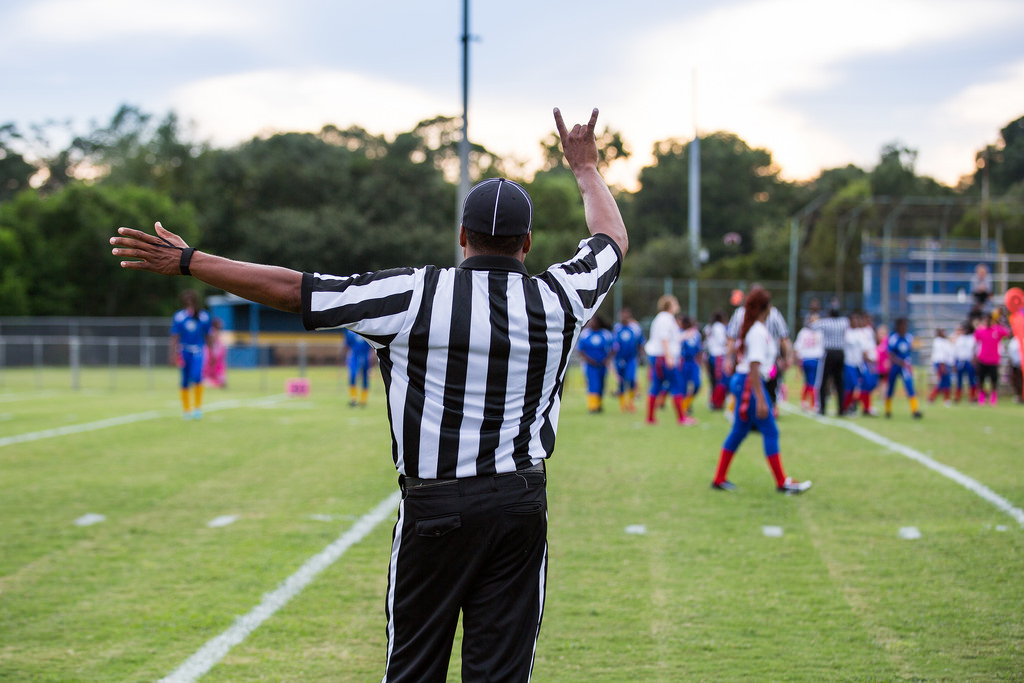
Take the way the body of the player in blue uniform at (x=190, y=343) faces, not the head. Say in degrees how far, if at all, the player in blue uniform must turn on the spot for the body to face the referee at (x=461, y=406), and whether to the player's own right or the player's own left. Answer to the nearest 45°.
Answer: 0° — they already face them

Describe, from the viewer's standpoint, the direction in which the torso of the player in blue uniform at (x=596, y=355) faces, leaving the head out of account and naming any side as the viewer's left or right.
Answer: facing the viewer

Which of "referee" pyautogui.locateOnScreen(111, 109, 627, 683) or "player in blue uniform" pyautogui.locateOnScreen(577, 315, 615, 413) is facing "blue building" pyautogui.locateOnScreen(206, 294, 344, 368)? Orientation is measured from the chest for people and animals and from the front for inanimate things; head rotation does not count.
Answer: the referee

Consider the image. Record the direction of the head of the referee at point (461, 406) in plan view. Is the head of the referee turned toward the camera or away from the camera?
away from the camera

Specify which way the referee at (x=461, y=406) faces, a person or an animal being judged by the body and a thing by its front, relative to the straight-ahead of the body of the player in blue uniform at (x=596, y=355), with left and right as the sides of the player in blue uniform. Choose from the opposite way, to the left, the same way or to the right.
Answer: the opposite way

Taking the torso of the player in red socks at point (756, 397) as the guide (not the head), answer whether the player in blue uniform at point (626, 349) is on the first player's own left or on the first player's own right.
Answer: on the first player's own left

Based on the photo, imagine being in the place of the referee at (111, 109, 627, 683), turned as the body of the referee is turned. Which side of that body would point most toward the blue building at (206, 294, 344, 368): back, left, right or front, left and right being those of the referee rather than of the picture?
front

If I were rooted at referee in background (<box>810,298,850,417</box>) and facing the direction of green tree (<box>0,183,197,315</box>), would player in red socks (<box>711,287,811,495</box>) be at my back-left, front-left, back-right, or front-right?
back-left

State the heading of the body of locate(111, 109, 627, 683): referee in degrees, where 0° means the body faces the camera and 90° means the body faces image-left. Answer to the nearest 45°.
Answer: approximately 180°
